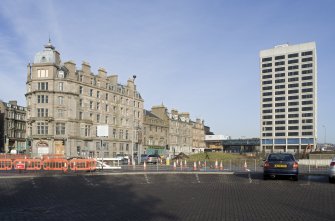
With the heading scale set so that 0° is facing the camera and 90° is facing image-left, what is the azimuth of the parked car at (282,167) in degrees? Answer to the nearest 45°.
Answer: approximately 180°
